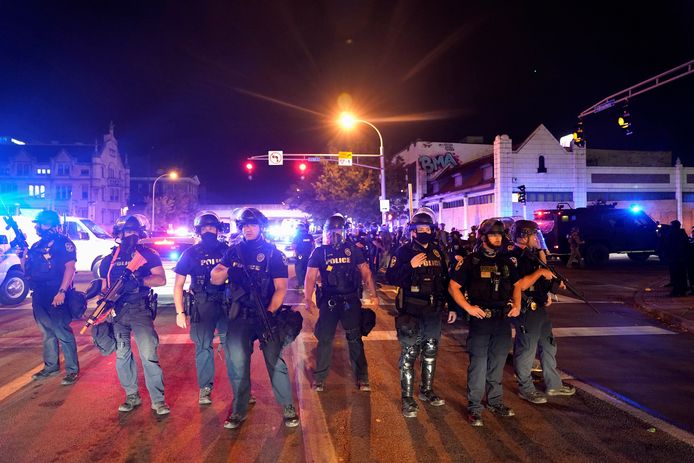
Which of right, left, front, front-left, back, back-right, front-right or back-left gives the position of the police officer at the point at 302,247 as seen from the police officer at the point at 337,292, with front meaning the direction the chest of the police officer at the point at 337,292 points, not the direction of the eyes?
back

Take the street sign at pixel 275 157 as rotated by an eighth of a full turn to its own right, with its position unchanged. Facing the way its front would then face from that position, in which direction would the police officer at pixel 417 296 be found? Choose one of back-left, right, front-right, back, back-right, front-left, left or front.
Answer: front-left

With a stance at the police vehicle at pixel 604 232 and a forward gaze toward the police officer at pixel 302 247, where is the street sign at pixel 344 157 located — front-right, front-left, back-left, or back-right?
front-right

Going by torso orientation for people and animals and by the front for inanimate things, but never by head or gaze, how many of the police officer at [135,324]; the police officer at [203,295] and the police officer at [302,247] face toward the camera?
3

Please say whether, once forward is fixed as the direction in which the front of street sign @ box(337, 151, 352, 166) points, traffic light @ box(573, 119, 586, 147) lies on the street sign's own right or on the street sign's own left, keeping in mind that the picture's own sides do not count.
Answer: on the street sign's own left

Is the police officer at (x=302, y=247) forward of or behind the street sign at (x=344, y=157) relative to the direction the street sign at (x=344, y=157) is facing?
forward

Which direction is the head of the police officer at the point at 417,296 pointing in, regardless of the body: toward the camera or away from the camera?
toward the camera

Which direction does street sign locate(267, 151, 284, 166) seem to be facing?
toward the camera

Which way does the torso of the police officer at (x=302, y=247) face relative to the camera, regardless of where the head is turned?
toward the camera

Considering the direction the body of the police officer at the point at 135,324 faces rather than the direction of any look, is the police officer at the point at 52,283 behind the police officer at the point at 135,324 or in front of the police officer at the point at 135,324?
behind

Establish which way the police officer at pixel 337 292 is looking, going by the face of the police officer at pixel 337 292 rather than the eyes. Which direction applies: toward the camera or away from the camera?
toward the camera

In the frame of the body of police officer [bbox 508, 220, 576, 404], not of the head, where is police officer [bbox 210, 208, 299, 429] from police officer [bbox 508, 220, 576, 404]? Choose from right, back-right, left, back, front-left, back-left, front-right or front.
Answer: right

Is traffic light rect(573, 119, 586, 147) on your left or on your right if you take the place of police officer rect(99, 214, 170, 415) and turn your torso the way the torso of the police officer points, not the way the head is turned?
on your left

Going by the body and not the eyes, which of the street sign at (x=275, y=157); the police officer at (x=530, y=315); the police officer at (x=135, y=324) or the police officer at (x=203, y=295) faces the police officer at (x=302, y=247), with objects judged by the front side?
the street sign

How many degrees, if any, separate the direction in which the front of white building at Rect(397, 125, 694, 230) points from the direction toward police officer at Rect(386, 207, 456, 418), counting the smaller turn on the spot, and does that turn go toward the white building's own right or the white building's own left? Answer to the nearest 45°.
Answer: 0° — it already faces them
